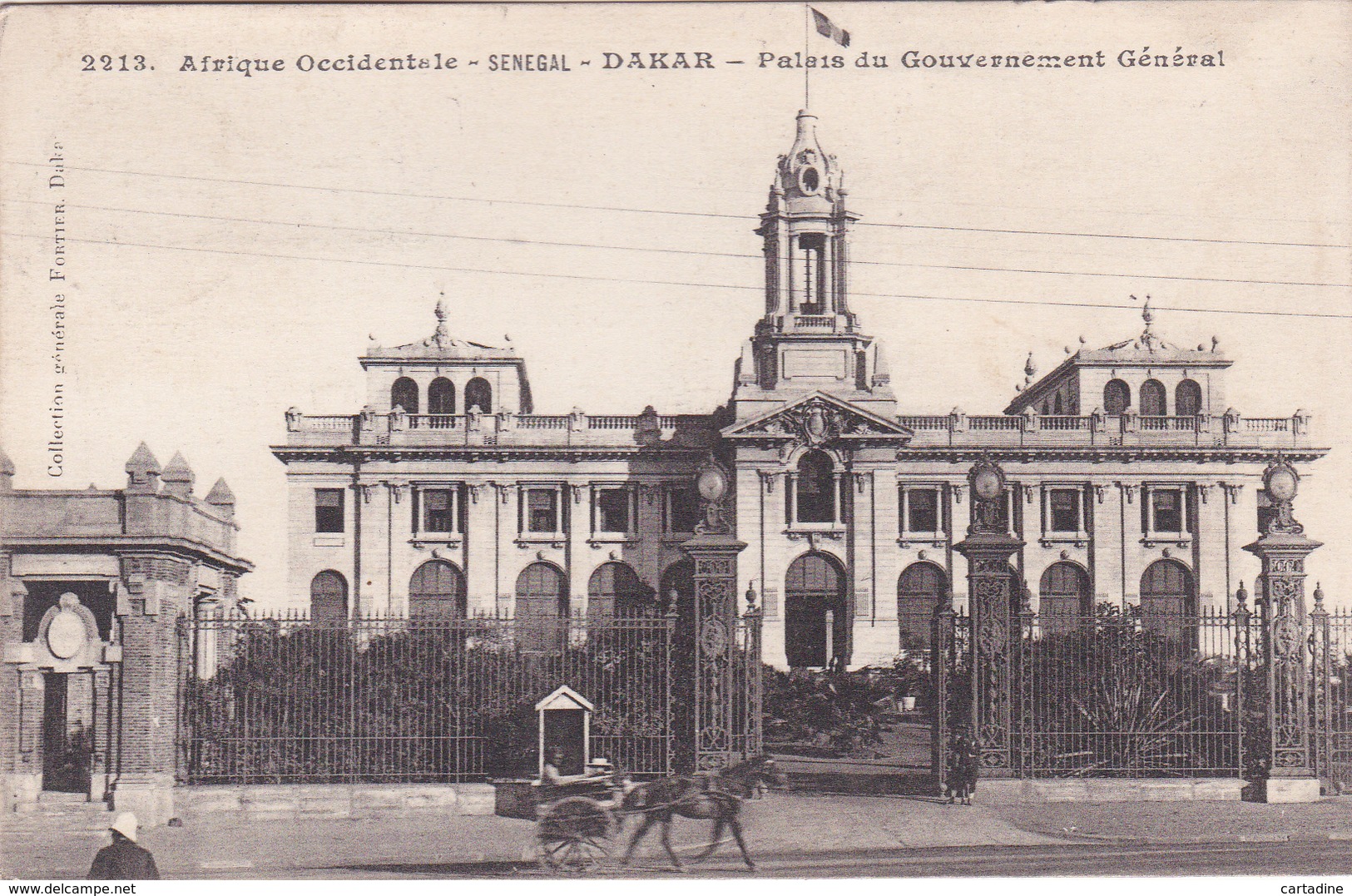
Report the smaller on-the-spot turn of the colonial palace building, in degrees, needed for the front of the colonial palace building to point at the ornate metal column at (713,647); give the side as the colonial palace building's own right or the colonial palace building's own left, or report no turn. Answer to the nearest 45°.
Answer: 0° — it already faces it

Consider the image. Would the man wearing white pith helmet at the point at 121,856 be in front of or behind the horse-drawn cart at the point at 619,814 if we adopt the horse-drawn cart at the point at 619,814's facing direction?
behind

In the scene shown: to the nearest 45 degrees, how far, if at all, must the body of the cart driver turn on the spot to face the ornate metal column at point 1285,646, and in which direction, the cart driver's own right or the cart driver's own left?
0° — they already face it

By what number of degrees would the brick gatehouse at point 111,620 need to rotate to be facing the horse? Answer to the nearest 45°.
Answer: approximately 45° to its left

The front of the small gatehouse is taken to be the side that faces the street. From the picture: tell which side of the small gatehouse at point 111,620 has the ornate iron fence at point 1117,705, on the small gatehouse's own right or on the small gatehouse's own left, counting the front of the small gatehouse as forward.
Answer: on the small gatehouse's own left

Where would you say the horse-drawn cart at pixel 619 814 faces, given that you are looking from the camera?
facing to the right of the viewer

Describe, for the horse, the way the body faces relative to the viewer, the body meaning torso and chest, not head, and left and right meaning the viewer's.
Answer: facing to the right of the viewer

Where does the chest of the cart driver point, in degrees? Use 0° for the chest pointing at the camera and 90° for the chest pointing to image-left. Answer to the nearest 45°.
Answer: approximately 270°
